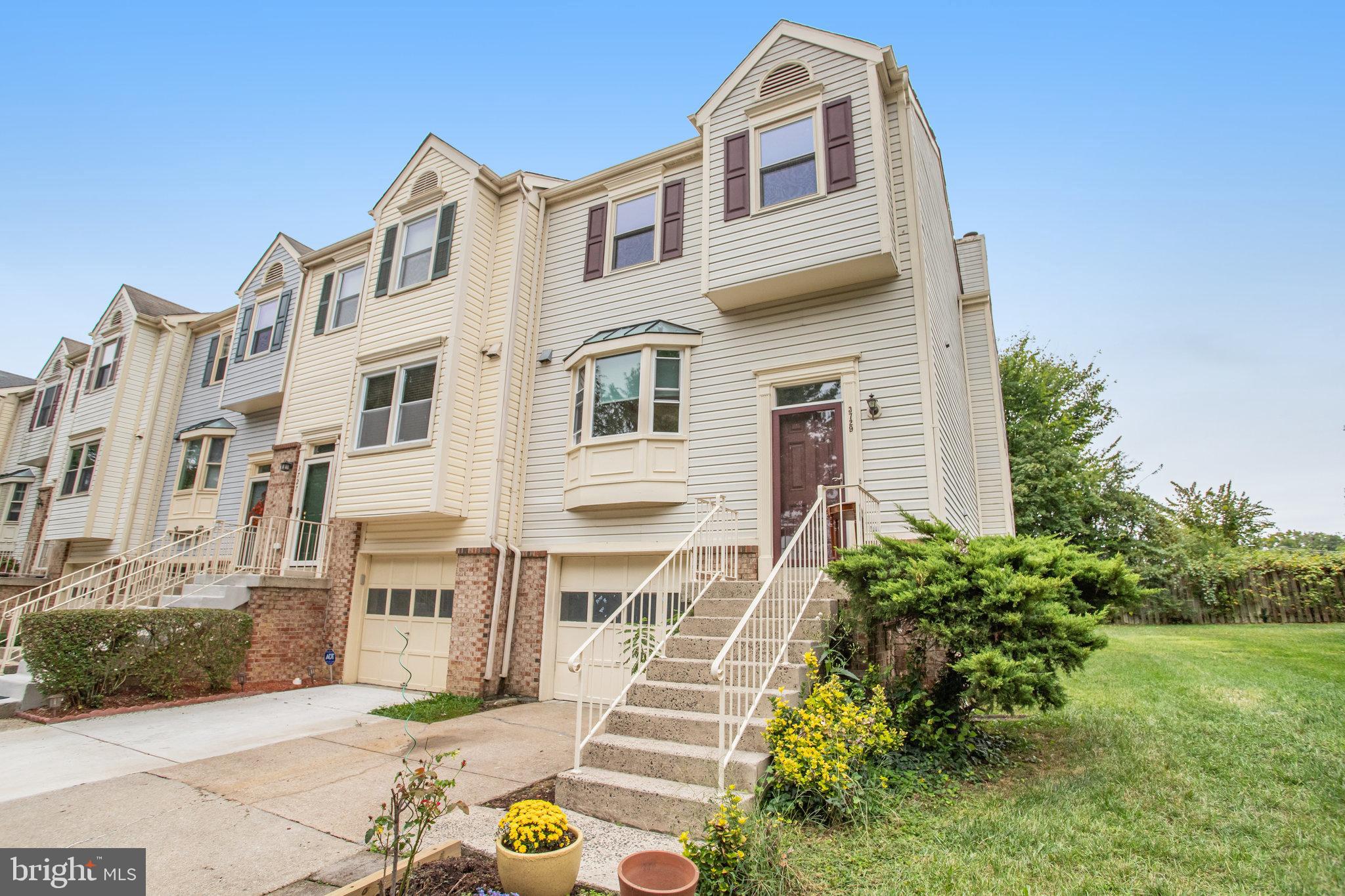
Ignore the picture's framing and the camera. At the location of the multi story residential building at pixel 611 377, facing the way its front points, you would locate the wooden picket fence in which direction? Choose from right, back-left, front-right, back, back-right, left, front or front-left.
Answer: back-left

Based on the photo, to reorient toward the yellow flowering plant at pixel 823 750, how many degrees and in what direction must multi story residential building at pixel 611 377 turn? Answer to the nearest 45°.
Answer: approximately 45° to its left

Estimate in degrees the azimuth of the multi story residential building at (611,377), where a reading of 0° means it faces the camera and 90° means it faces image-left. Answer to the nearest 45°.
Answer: approximately 45°

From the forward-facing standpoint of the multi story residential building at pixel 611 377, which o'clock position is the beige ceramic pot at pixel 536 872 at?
The beige ceramic pot is roughly at 11 o'clock from the multi story residential building.

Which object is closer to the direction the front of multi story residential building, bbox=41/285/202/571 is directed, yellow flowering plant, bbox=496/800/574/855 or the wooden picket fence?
the yellow flowering plant

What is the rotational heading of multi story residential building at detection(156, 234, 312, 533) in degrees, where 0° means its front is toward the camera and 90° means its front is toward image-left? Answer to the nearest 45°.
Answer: approximately 45°

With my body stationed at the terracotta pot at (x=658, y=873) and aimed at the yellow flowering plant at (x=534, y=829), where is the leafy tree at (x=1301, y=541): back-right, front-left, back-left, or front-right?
back-right

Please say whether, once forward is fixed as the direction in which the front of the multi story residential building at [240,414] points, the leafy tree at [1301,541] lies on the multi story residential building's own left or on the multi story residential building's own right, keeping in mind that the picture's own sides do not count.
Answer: on the multi story residential building's own left

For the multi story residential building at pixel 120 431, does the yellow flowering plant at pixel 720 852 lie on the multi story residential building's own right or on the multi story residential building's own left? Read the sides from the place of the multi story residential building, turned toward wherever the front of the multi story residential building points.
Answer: on the multi story residential building's own left

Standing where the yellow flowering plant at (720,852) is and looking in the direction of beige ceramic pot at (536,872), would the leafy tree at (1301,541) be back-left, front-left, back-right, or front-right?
back-right

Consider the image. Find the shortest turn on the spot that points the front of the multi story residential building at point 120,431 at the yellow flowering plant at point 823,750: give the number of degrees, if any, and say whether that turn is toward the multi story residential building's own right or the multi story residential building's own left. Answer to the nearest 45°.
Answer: approximately 45° to the multi story residential building's own left

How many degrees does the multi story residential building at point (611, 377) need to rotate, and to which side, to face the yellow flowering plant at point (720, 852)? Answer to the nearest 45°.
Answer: approximately 45° to its left
